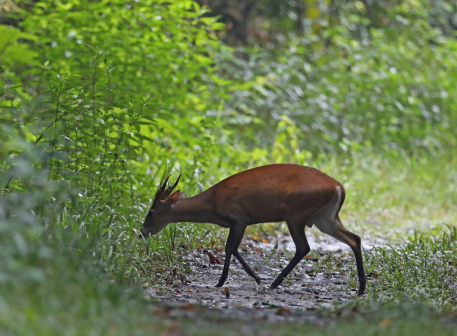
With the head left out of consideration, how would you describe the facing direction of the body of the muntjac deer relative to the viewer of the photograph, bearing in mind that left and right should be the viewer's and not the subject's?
facing to the left of the viewer

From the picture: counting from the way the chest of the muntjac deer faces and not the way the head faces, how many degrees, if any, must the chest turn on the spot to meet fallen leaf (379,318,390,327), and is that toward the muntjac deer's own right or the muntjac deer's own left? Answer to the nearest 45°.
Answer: approximately 90° to the muntjac deer's own left
